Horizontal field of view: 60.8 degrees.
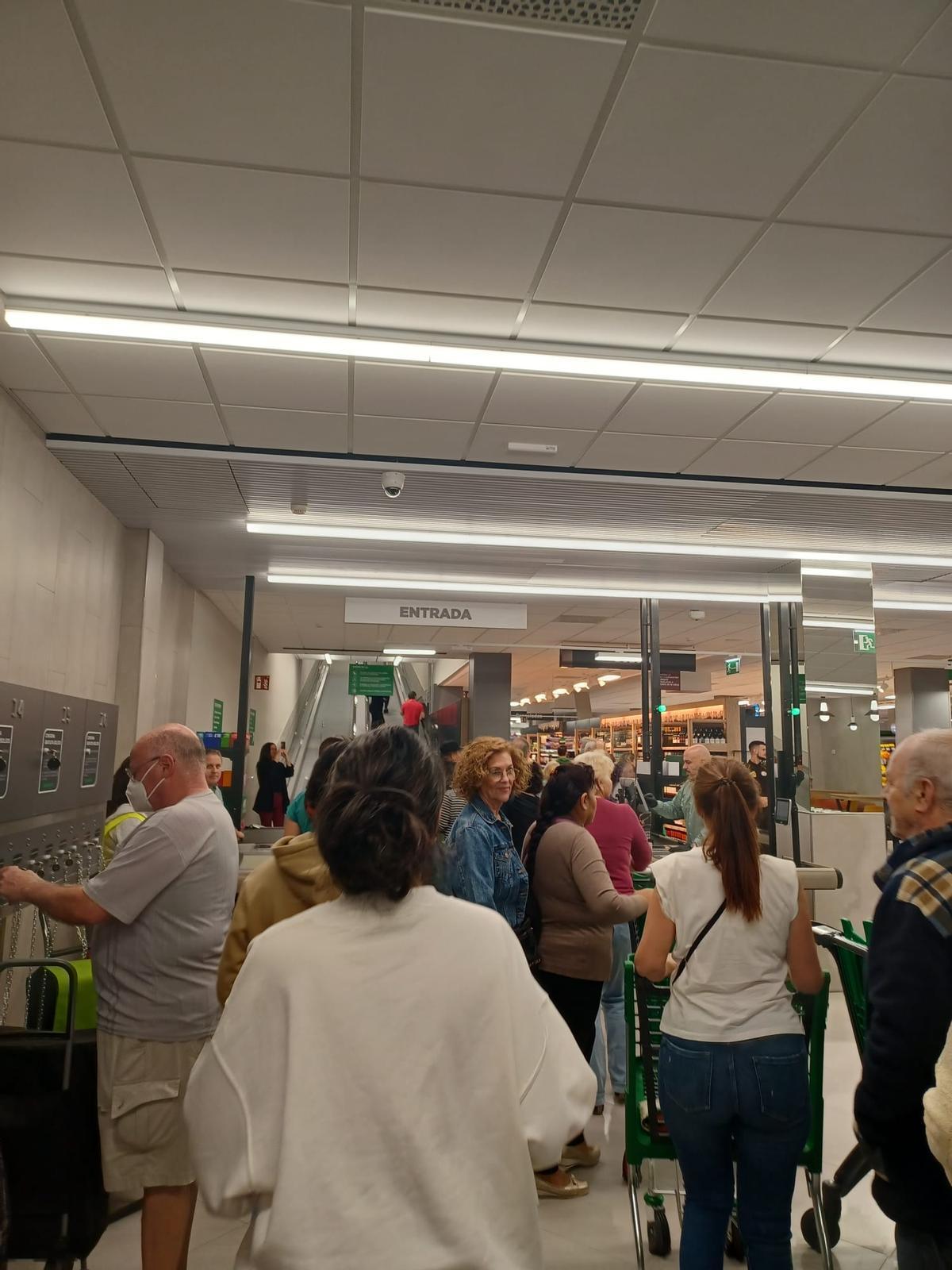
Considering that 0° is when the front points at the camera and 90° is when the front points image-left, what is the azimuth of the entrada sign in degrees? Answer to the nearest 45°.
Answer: approximately 0°

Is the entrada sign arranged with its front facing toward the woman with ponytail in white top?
yes

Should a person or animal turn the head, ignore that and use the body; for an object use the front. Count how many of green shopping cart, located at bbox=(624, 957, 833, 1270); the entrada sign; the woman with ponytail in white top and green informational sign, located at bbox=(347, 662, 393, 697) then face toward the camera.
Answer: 2

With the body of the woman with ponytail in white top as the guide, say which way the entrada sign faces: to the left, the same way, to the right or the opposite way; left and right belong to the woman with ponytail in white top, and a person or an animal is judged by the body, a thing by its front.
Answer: the opposite way

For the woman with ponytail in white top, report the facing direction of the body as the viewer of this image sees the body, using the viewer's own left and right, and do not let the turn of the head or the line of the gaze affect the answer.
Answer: facing away from the viewer

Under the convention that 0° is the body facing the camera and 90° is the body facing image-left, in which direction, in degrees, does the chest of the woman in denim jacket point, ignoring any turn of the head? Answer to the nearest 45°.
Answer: approximately 315°

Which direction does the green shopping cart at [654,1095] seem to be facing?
away from the camera

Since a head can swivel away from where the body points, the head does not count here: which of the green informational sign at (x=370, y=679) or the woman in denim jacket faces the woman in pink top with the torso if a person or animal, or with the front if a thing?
the green informational sign

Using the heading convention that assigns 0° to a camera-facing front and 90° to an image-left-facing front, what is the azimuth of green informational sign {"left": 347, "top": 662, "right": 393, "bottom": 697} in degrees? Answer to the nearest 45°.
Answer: approximately 0°
